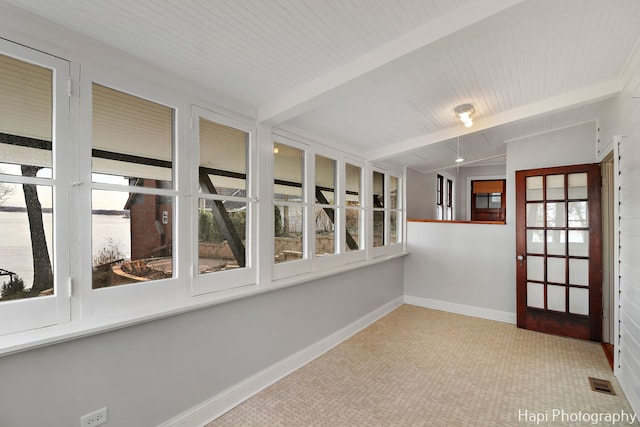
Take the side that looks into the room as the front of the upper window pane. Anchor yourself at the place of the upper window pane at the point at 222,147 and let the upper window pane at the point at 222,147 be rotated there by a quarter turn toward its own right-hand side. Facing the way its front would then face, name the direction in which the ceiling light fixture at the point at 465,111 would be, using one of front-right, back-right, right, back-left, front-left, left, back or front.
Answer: back-left

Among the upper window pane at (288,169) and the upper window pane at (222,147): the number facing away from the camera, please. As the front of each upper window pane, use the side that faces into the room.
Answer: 0

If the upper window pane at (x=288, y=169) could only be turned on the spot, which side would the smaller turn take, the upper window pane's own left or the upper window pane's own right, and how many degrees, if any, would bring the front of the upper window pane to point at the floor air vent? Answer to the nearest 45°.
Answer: approximately 45° to the upper window pane's own left

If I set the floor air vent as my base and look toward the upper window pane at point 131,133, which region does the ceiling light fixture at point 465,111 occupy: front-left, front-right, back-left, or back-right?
front-right

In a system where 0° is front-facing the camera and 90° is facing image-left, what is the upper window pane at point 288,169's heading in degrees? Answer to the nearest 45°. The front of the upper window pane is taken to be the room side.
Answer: approximately 315°

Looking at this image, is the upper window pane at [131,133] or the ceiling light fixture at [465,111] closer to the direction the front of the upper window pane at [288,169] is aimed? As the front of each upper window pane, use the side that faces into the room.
the ceiling light fixture

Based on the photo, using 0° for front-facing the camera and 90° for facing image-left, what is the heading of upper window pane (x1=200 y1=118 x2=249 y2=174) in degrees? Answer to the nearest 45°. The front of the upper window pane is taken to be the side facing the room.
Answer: approximately 315°

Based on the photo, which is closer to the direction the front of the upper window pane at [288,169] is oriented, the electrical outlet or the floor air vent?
the floor air vent

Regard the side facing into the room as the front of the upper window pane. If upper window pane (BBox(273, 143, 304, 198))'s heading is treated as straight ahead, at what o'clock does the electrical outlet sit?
The electrical outlet is roughly at 3 o'clock from the upper window pane.
